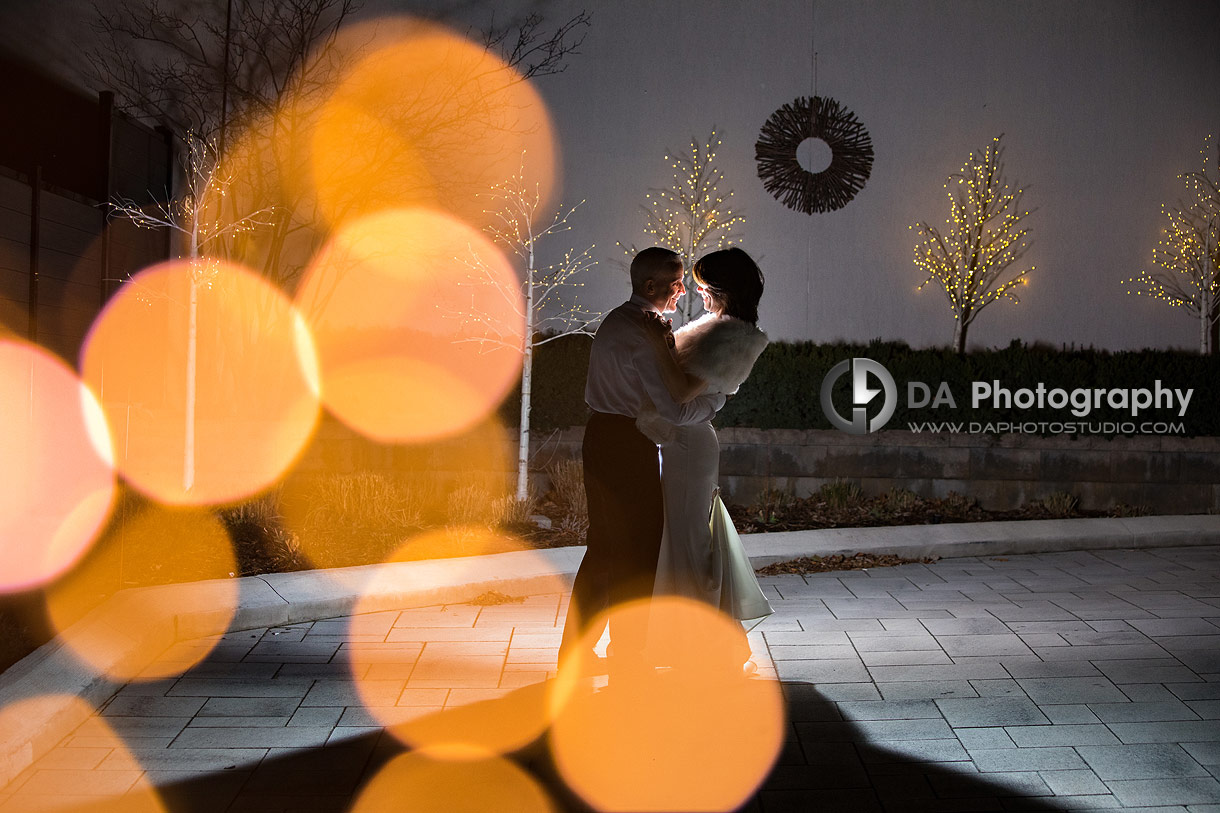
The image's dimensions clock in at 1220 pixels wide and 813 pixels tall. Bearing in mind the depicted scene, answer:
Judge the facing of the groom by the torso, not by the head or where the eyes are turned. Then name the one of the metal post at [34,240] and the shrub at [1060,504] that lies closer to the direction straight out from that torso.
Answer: the shrub

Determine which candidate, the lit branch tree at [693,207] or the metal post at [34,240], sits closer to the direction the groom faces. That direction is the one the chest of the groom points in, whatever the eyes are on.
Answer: the lit branch tree

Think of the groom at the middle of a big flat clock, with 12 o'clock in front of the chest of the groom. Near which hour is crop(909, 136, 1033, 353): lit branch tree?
The lit branch tree is roughly at 10 o'clock from the groom.

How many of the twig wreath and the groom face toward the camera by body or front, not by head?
1

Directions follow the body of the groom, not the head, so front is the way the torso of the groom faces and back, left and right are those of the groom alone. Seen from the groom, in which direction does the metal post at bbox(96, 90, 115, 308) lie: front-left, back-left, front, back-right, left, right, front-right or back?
back-left

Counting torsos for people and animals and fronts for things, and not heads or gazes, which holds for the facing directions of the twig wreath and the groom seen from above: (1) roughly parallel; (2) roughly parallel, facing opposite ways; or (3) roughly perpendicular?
roughly perpendicular

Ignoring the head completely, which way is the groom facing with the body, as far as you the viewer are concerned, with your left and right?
facing to the right of the viewer

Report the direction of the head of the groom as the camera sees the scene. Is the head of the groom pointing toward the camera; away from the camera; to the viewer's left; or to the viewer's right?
to the viewer's right

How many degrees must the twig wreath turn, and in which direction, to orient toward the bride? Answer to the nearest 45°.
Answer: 0° — it already faces them
